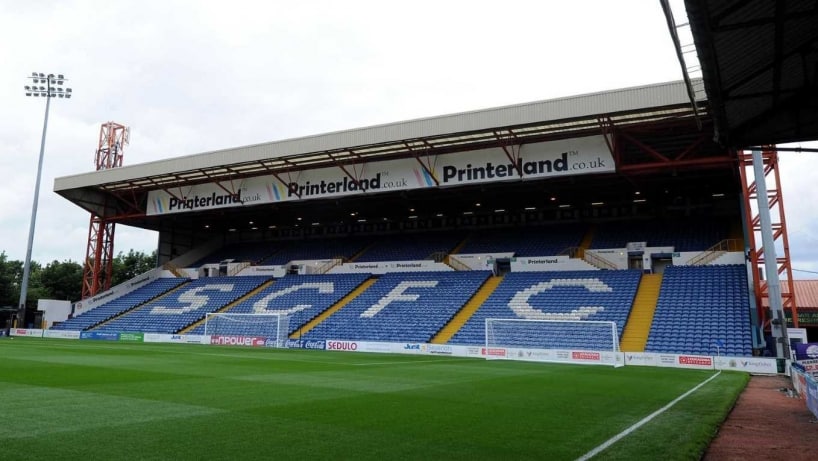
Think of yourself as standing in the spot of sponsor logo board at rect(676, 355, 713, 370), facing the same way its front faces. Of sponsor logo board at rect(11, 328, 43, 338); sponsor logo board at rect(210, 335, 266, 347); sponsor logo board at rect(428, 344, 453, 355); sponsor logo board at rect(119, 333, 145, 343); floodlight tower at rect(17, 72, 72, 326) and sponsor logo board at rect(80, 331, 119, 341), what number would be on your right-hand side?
6

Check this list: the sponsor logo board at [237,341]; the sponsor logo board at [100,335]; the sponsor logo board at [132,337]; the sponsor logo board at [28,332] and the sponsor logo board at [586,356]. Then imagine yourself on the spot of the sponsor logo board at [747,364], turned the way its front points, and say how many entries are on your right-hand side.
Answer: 5

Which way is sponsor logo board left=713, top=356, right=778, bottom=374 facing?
toward the camera

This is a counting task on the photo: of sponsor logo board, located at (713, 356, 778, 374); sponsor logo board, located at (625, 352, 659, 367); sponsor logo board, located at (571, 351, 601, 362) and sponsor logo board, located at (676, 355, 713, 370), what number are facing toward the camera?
4

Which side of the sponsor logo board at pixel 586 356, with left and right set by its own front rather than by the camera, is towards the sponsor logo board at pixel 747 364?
left

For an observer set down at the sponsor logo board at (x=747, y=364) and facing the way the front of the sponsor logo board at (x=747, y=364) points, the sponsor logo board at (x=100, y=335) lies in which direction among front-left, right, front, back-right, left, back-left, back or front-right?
right

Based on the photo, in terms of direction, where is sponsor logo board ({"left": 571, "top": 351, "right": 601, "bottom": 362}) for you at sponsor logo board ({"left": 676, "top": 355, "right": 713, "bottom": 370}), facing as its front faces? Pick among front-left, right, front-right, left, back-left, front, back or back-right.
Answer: right

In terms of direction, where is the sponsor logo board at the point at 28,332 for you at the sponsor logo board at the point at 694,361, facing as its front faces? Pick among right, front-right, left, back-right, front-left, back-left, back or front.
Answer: right

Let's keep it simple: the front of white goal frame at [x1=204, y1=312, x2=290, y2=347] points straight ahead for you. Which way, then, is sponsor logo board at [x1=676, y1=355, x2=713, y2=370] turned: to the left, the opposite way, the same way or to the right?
the same way

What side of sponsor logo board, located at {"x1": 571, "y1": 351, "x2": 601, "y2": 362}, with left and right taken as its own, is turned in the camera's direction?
front

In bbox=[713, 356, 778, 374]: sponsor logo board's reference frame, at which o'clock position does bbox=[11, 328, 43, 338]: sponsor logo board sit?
bbox=[11, 328, 43, 338]: sponsor logo board is roughly at 3 o'clock from bbox=[713, 356, 778, 374]: sponsor logo board.

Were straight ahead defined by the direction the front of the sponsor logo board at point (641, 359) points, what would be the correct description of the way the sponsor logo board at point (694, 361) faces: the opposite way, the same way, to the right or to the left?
the same way

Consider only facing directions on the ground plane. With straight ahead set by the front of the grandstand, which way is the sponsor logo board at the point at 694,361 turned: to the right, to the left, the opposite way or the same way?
the same way

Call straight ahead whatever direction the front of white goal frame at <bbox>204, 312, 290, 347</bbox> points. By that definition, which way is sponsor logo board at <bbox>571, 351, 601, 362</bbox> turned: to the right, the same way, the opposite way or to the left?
the same way

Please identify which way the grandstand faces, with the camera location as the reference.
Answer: facing the viewer and to the left of the viewer

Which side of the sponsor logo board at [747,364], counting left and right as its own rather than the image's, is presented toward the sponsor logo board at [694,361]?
right

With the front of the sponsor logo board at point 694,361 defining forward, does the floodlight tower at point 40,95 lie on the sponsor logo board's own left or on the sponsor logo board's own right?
on the sponsor logo board's own right
